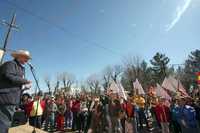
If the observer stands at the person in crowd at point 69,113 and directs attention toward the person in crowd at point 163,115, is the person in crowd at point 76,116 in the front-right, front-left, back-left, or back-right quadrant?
front-right

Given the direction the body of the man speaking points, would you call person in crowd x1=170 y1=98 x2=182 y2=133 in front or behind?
in front

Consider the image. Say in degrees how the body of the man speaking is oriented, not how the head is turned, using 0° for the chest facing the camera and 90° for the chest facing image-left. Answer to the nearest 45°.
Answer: approximately 270°

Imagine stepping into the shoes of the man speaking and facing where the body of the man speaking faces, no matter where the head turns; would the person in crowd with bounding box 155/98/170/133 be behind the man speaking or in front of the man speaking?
in front

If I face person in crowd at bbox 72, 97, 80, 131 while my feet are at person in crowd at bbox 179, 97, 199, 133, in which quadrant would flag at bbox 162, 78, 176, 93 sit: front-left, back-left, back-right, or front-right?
front-right

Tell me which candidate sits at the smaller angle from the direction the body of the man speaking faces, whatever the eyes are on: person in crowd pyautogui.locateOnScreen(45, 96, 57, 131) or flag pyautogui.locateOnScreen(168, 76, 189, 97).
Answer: the flag

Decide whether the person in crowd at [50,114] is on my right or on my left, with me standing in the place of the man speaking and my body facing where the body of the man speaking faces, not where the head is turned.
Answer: on my left

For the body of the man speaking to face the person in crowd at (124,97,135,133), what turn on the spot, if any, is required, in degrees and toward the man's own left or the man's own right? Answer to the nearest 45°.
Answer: approximately 45° to the man's own left
